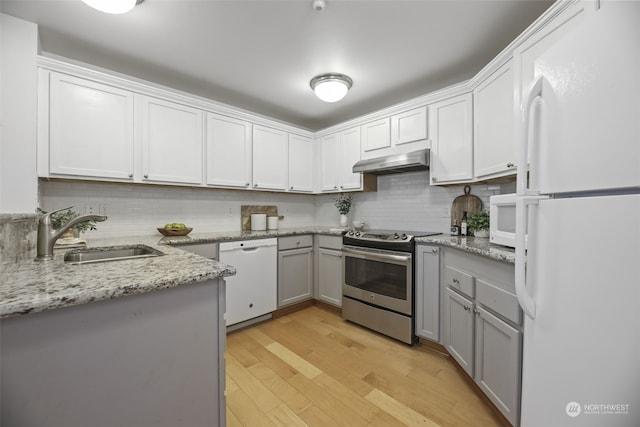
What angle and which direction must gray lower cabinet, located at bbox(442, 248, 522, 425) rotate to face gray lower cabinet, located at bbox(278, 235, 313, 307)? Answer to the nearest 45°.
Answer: approximately 45° to its right

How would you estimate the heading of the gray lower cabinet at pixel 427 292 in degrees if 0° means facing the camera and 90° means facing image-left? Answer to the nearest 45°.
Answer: approximately 45°

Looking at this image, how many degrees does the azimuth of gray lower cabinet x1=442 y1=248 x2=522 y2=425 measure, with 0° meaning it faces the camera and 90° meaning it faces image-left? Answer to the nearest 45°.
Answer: approximately 45°

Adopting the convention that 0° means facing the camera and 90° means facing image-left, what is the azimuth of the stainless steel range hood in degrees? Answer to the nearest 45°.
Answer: approximately 45°

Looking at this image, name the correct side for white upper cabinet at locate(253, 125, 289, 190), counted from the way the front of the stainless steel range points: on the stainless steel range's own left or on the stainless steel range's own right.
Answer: on the stainless steel range's own right

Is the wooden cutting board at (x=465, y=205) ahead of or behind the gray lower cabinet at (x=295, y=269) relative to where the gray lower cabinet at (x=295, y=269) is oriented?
ahead

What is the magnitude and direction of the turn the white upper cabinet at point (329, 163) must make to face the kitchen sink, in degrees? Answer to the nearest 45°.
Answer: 0° — it already faces it
